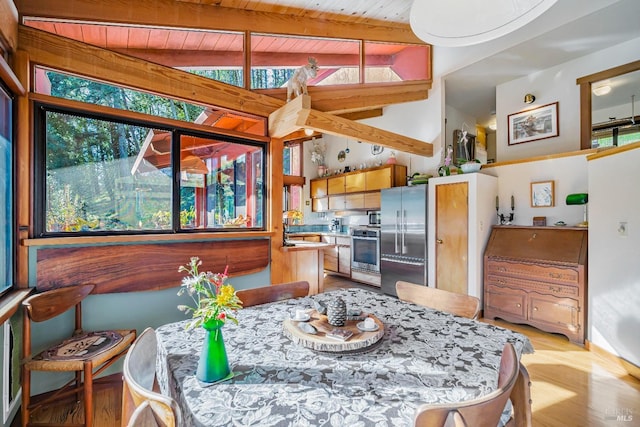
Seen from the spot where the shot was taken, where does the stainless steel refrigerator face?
facing the viewer and to the left of the viewer

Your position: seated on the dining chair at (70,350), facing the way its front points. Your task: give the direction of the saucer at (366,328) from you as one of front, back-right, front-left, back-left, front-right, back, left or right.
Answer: front

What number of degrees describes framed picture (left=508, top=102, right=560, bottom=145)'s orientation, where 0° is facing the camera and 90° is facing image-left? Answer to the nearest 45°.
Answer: approximately 45°

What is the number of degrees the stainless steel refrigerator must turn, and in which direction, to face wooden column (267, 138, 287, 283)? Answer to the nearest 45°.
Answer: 0° — it already faces it

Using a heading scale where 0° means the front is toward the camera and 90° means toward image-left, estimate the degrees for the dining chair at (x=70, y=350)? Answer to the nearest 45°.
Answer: approximately 315°

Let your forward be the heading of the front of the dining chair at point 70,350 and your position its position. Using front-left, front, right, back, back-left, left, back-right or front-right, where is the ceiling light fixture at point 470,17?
front

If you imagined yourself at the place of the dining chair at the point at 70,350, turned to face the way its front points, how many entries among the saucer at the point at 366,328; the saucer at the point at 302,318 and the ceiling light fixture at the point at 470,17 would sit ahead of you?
3

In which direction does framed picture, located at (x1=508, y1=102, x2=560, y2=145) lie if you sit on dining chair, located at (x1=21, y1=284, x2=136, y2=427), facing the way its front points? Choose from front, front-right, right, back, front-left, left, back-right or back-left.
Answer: front-left

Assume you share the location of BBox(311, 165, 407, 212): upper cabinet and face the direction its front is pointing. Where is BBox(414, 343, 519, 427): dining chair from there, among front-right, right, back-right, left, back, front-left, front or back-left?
front-left

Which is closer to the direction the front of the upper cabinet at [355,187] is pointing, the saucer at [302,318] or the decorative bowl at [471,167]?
the saucer

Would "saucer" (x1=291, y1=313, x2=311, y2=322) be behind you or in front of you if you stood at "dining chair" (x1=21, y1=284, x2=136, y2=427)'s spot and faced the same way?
in front

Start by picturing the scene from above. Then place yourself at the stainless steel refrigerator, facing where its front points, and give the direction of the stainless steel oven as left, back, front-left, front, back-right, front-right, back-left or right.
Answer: right

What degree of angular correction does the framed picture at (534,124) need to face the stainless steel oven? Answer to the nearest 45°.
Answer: approximately 45° to its right

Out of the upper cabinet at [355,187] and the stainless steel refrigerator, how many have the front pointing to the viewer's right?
0

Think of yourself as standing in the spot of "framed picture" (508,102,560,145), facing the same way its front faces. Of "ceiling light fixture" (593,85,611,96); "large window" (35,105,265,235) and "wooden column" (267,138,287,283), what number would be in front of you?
2

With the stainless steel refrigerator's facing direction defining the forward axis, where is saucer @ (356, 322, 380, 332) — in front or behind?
in front

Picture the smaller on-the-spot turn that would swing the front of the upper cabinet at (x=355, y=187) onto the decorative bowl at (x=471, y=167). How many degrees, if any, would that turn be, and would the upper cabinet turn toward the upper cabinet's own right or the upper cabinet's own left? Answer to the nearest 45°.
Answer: approximately 90° to the upper cabinet's own left

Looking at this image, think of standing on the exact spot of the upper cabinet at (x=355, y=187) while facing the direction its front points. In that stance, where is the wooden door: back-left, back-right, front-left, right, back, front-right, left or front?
left

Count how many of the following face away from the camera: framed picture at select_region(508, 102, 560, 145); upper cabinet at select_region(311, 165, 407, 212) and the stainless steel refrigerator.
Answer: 0
